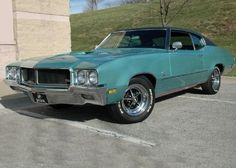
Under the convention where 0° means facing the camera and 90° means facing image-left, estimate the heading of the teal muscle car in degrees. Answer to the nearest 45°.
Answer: approximately 45°
